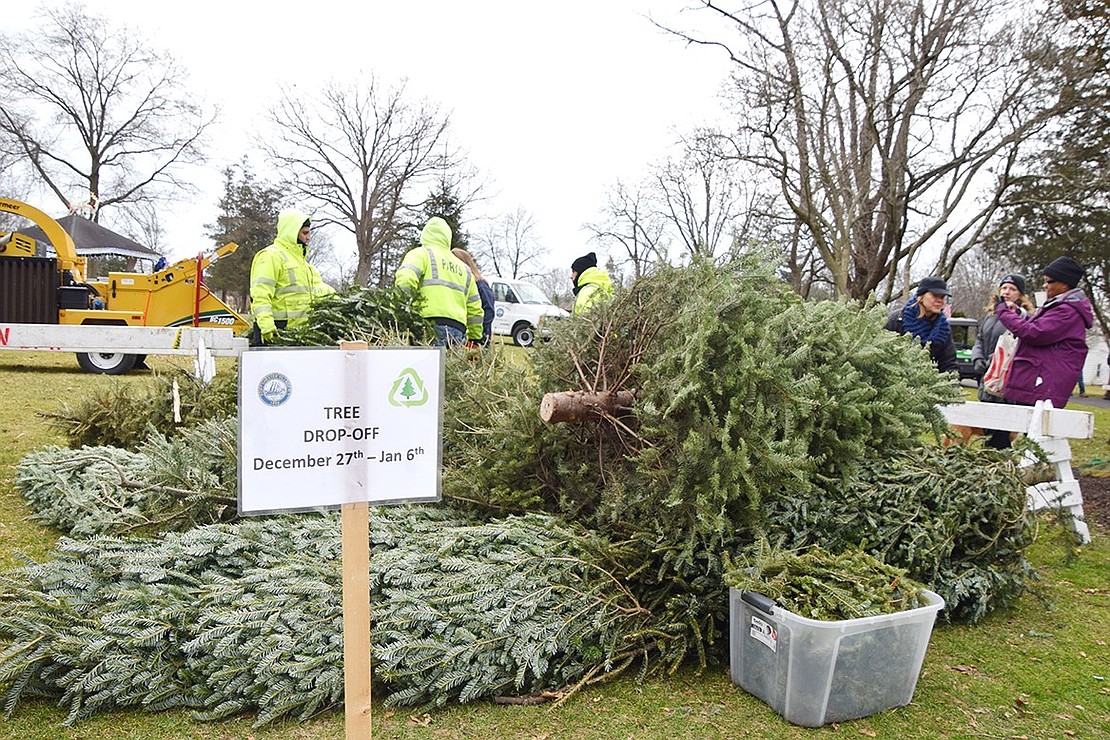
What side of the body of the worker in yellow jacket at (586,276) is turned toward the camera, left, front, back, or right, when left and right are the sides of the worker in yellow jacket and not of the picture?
left

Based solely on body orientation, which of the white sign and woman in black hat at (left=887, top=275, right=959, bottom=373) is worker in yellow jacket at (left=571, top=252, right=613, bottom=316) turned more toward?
the white sign

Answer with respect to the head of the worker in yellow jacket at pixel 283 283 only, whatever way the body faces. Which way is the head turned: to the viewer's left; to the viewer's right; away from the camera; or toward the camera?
to the viewer's right

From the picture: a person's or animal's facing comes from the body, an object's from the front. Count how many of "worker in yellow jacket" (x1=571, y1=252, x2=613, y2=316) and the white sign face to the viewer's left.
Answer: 1

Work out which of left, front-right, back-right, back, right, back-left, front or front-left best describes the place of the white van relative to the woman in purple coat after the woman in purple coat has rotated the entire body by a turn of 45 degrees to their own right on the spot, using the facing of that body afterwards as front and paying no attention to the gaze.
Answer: front

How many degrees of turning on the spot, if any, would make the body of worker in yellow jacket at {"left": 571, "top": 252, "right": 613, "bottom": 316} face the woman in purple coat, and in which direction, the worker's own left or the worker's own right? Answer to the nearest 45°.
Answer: approximately 135° to the worker's own left

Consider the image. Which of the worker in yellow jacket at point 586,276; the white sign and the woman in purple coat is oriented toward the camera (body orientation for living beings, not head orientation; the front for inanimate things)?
the white sign

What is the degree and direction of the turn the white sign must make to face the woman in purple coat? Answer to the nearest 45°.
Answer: approximately 90° to its left

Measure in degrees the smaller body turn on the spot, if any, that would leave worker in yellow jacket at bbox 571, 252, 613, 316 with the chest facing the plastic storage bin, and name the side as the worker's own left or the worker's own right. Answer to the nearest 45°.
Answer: approximately 90° to the worker's own left

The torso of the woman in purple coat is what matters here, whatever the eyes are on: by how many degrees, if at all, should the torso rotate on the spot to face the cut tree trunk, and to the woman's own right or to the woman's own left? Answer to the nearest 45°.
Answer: approximately 45° to the woman's own left

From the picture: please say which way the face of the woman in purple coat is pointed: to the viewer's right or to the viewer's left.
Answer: to the viewer's left

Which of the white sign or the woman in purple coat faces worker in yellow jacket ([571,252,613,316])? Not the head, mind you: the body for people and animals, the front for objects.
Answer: the woman in purple coat

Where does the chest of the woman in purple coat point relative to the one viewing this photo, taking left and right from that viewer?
facing to the left of the viewer
